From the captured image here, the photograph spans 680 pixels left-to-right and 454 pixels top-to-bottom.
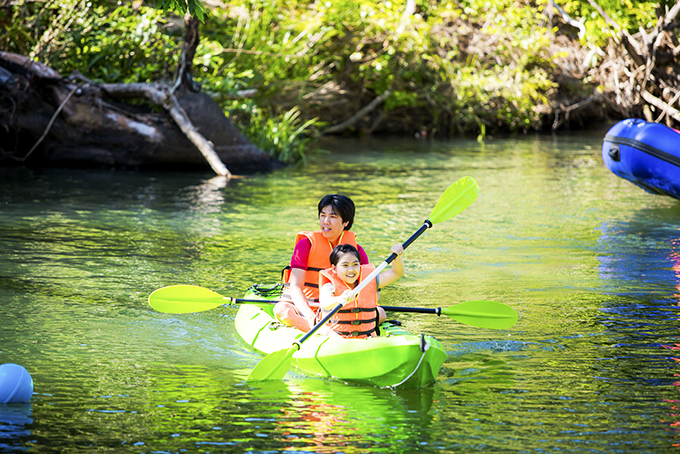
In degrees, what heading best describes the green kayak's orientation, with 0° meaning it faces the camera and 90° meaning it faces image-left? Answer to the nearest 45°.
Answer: approximately 315°

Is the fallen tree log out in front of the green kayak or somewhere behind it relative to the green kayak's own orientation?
behind

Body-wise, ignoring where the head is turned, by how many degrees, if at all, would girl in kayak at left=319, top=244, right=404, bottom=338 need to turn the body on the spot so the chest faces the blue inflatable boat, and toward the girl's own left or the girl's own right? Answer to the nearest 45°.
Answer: approximately 135° to the girl's own left

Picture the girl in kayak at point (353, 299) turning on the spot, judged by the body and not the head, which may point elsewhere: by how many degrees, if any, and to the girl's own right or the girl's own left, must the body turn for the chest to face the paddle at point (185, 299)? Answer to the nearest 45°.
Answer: approximately 135° to the girl's own right

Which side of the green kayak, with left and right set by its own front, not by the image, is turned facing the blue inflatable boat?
left

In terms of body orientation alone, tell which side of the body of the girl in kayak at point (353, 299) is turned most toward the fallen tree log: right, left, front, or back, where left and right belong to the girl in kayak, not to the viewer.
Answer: back

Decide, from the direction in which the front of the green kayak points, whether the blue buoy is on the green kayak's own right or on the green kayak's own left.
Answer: on the green kayak's own right
